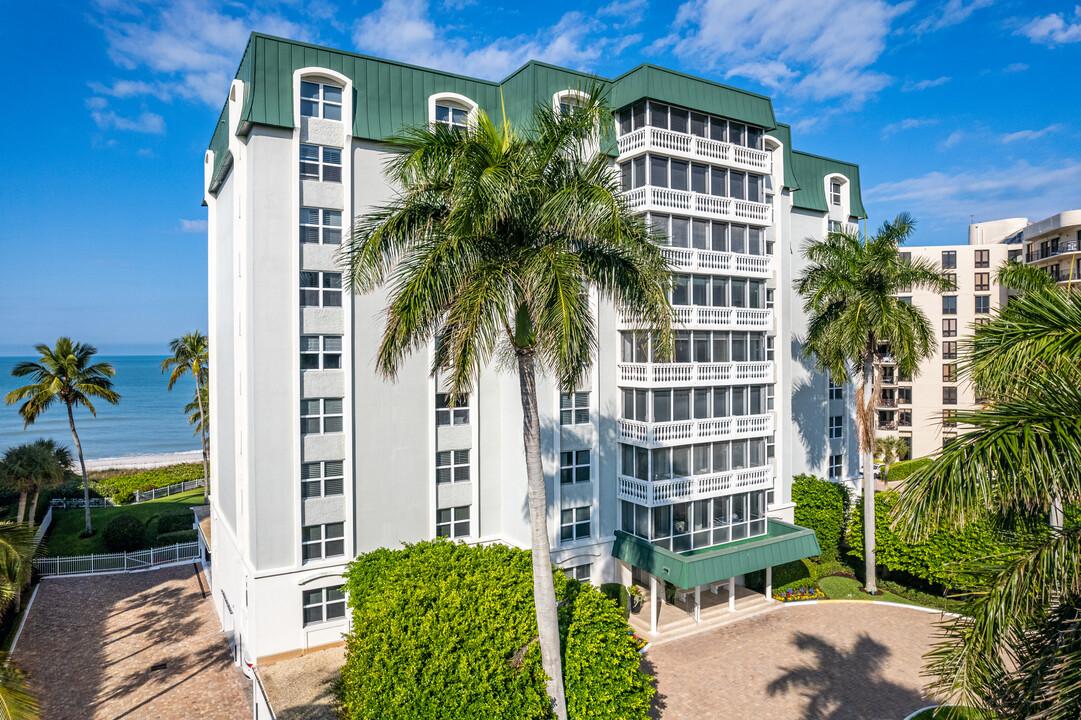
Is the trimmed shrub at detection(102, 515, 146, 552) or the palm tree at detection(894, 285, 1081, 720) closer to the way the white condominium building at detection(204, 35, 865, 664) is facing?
the palm tree

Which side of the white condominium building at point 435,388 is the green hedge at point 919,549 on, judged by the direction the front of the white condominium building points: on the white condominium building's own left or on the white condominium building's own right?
on the white condominium building's own left

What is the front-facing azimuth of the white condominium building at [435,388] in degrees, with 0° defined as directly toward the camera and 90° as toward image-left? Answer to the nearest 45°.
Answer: approximately 315°

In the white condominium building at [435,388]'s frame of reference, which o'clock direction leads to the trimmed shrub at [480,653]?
The trimmed shrub is roughly at 1 o'clock from the white condominium building.

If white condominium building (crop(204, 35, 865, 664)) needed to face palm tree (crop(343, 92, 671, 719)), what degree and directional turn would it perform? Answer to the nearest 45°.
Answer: approximately 45° to its right
